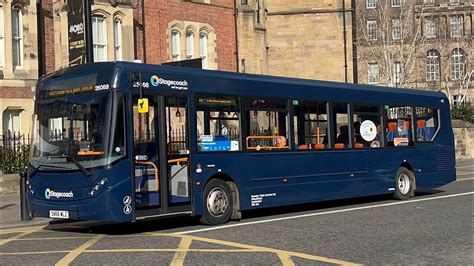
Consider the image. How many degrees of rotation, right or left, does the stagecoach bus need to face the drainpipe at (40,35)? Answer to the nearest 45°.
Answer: approximately 90° to its right

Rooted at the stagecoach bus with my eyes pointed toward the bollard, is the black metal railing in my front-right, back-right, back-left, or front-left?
front-right

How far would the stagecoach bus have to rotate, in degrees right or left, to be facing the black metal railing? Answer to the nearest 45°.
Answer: approximately 90° to its right

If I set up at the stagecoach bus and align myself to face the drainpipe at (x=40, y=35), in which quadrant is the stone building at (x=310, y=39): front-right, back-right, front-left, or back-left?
front-right

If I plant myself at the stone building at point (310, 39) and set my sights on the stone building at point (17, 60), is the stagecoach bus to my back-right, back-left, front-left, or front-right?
front-left

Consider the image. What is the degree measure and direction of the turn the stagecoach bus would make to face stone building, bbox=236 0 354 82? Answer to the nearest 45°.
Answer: approximately 135° to its right

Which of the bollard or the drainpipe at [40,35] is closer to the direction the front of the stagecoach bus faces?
the bollard

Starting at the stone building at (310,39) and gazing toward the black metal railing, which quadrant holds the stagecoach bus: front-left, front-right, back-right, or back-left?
front-left

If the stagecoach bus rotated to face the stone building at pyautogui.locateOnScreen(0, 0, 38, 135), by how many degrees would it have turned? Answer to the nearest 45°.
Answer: approximately 90° to its right

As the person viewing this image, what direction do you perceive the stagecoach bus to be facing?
facing the viewer and to the left of the viewer

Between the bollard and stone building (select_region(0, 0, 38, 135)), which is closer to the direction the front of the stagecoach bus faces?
the bollard
